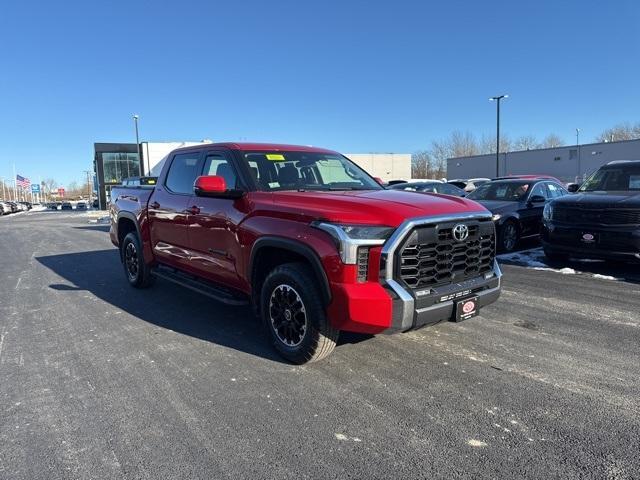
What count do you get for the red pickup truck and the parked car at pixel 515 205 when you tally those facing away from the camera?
0

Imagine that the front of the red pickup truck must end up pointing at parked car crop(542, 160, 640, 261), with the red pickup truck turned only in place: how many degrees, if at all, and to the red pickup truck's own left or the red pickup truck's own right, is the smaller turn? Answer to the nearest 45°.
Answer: approximately 90° to the red pickup truck's own left

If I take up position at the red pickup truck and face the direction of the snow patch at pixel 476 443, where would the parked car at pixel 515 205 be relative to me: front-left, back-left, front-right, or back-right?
back-left

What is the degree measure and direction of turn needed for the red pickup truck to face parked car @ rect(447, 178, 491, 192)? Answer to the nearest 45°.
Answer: approximately 135° to its left

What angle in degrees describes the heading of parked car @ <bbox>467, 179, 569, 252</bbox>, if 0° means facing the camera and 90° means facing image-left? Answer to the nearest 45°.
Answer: approximately 45°

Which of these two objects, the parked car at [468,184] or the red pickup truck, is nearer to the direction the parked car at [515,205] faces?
the red pickup truck

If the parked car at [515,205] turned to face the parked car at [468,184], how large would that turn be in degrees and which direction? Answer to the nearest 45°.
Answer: approximately 135° to its right

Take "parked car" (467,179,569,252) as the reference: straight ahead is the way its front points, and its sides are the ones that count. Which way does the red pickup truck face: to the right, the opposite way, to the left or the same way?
to the left

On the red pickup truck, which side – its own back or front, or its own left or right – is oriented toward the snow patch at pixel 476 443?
front

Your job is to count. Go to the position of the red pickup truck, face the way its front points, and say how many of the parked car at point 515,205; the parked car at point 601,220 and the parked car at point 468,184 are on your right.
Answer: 0

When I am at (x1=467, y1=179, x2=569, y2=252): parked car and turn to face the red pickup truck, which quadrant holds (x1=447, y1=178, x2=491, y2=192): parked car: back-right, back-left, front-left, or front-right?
back-right

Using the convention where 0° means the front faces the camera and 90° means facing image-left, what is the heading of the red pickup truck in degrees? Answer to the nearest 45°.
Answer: approximately 315°

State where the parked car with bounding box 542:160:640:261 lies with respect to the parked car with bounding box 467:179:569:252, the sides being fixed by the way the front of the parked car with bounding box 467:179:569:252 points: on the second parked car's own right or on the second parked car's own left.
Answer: on the second parked car's own left

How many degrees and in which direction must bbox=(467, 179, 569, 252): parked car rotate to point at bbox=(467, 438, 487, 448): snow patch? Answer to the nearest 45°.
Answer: approximately 45° to its left

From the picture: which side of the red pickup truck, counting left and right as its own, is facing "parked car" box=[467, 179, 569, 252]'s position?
left

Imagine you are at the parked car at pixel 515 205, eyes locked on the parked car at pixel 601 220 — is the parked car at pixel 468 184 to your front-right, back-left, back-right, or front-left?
back-left
